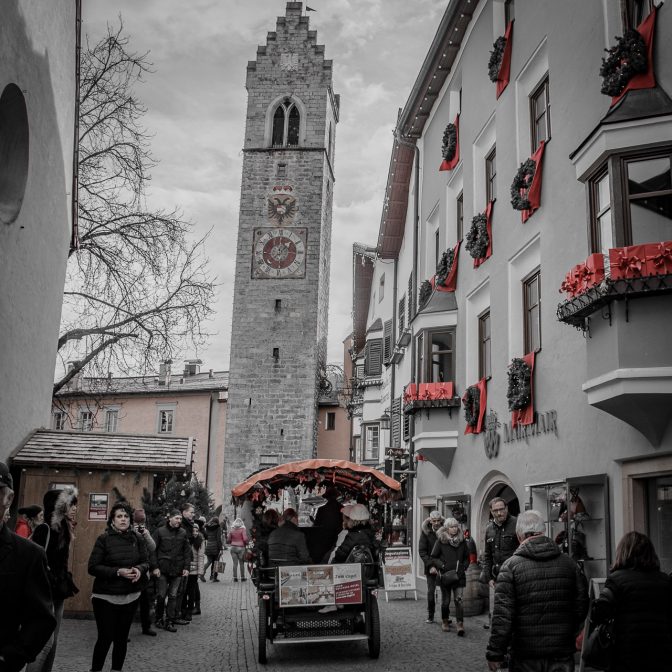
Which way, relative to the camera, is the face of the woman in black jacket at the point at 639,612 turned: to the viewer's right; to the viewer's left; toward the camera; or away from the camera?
away from the camera

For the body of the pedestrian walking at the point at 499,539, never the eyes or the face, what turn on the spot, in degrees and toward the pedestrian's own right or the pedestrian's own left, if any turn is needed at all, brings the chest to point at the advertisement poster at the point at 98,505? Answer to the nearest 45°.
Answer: approximately 90° to the pedestrian's own right

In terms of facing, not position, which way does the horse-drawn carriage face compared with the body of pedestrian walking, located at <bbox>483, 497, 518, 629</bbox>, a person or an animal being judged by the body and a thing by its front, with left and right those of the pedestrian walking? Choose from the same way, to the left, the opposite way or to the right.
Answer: the opposite way

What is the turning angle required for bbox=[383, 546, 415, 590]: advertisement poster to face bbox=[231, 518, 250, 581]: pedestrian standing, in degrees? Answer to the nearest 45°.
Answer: approximately 135° to its right

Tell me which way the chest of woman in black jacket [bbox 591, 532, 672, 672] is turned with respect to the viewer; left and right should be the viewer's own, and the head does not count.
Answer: facing away from the viewer

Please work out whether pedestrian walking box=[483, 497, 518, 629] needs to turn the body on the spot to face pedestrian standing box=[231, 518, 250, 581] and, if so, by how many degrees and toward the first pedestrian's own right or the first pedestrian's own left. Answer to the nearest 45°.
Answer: approximately 135° to the first pedestrian's own right

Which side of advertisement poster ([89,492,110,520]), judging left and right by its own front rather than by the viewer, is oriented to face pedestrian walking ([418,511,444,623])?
left

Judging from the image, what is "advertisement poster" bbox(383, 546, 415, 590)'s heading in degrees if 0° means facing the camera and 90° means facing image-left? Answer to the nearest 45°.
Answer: approximately 0°
